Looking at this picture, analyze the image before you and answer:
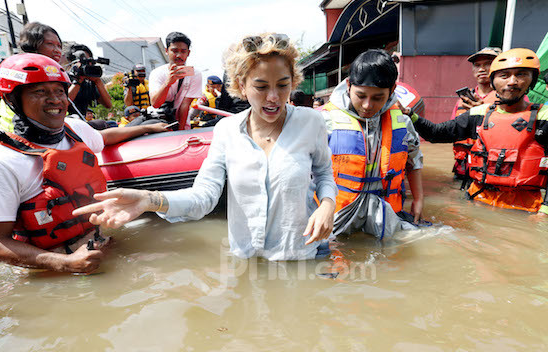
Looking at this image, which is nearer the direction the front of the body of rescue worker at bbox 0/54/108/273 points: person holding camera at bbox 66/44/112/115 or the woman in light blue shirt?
the woman in light blue shirt

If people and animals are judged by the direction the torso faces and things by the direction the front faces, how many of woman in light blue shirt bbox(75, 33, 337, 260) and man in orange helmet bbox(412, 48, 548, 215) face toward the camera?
2

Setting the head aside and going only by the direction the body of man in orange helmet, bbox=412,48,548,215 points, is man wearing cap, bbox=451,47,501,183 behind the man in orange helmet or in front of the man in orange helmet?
behind

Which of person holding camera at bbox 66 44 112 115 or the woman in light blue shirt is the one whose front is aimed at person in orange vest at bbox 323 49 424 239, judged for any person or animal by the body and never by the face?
the person holding camera

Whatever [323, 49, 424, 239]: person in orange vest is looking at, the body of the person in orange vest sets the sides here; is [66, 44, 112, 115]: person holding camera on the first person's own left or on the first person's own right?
on the first person's own right

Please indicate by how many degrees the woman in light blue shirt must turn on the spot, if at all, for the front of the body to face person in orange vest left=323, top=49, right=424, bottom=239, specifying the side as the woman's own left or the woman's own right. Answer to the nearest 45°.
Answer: approximately 135° to the woman's own left

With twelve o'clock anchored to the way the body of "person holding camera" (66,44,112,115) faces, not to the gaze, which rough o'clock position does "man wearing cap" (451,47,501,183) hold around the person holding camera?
The man wearing cap is roughly at 11 o'clock from the person holding camera.

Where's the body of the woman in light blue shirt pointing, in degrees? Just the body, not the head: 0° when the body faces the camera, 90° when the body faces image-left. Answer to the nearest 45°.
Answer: approximately 0°
